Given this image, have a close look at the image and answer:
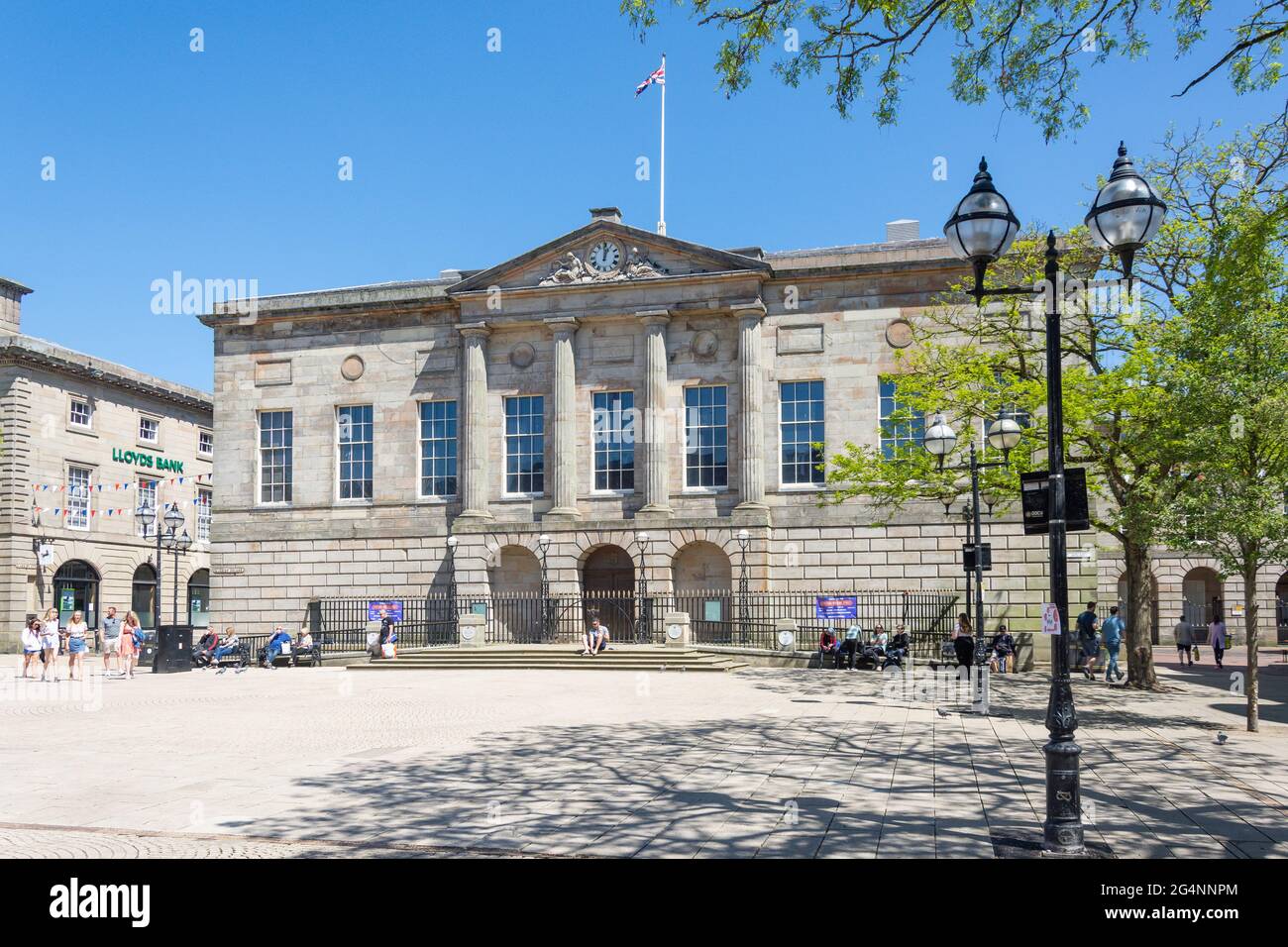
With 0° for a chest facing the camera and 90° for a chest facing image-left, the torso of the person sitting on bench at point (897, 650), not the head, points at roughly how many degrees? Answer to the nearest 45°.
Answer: approximately 45°

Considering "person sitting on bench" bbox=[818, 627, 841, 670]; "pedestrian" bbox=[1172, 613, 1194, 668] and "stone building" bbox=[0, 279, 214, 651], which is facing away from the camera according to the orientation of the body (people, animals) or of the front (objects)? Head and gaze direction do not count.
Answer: the pedestrian

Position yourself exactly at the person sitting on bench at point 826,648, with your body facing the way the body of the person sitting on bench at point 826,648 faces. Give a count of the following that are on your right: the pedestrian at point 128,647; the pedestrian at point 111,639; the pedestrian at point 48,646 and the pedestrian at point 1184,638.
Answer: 3
